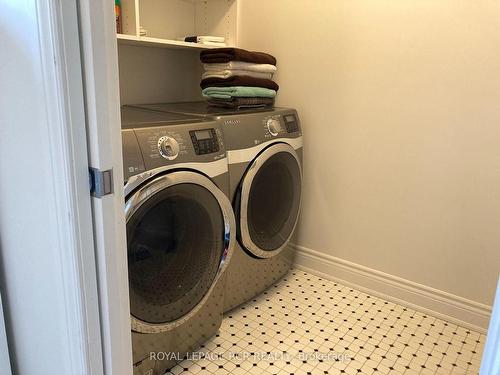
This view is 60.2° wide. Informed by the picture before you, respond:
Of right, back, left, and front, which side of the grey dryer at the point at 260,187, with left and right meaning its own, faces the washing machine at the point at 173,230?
right

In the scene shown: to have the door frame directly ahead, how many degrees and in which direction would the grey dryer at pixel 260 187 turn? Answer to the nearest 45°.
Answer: approximately 90° to its right

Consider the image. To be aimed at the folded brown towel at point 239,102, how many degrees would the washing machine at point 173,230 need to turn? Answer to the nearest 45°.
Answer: approximately 90° to its left

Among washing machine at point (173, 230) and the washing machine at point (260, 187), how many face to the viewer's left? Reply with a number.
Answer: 0

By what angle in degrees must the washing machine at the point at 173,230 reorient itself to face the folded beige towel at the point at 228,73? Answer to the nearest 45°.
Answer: approximately 90° to its left

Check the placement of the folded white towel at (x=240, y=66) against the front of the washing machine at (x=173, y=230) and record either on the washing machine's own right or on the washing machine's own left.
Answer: on the washing machine's own left

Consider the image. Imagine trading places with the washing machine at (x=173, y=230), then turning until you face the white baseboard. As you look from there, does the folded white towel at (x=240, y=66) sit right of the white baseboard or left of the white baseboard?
left
